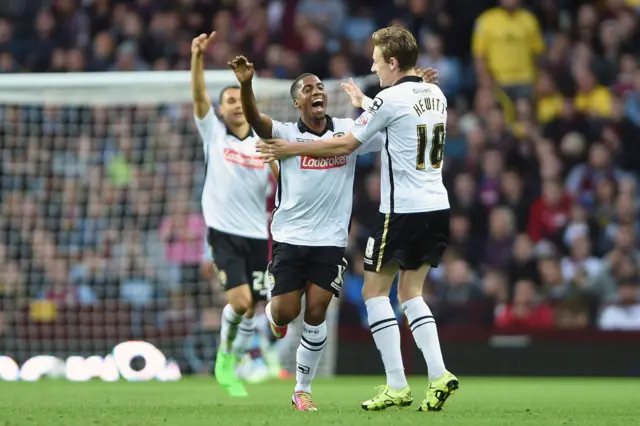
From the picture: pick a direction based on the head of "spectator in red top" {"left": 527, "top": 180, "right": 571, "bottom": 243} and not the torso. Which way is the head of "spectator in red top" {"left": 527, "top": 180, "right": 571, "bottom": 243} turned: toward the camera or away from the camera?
toward the camera

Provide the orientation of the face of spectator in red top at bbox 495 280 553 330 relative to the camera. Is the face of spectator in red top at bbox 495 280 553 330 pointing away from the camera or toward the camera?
toward the camera

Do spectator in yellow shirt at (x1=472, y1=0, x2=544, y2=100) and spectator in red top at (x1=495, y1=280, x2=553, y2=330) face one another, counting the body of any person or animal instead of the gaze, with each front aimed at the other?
no

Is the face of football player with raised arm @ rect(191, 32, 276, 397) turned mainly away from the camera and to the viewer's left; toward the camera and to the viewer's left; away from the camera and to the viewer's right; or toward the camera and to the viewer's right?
toward the camera and to the viewer's right

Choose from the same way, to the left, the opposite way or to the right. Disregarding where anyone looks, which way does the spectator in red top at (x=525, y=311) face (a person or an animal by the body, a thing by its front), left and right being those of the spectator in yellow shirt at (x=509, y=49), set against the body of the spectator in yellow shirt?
the same way

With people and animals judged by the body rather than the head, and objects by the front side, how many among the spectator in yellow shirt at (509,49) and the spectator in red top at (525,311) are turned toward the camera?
2

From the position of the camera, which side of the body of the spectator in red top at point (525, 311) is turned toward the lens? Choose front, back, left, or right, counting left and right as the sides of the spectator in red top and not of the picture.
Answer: front

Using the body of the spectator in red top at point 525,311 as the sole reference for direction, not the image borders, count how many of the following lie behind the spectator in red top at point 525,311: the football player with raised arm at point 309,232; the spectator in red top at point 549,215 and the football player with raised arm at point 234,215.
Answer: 1

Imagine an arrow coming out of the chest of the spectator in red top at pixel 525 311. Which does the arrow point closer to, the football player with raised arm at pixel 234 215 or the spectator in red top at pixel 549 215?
the football player with raised arm

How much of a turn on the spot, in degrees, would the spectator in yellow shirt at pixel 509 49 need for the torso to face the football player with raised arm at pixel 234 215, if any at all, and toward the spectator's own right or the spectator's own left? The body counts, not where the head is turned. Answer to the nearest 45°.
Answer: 0° — they already face them

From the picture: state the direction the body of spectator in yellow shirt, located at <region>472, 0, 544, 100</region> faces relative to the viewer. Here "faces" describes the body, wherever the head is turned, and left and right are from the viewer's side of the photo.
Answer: facing the viewer

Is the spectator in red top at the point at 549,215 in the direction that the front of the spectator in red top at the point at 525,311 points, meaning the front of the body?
no
